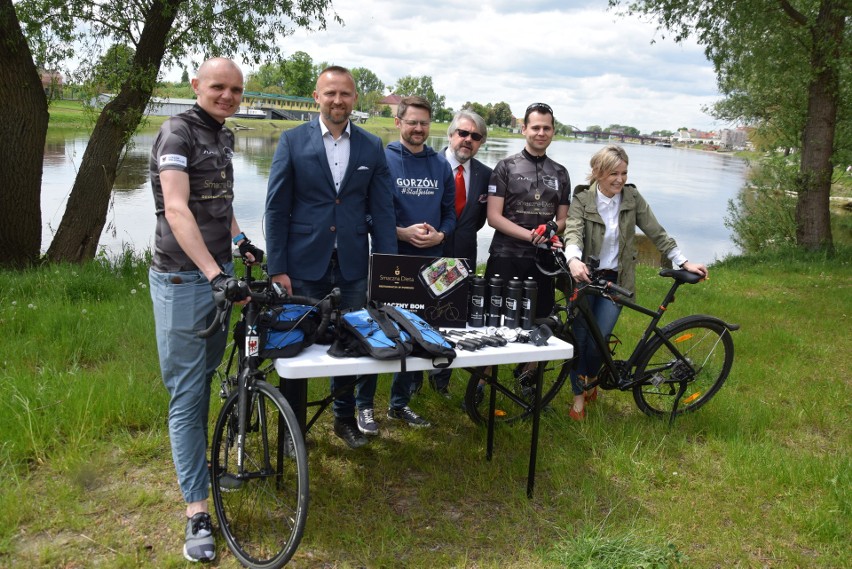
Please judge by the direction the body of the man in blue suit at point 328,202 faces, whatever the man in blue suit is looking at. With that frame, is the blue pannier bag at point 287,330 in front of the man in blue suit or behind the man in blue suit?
in front

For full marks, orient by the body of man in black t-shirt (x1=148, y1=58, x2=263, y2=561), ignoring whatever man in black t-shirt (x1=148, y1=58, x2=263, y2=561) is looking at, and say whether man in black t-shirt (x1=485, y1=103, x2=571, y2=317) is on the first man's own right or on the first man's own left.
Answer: on the first man's own left

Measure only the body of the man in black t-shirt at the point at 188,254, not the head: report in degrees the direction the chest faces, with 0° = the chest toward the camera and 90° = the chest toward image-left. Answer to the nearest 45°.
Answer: approximately 315°

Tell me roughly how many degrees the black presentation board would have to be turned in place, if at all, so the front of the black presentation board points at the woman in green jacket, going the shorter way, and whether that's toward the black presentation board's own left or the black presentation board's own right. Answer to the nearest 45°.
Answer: approximately 135° to the black presentation board's own left

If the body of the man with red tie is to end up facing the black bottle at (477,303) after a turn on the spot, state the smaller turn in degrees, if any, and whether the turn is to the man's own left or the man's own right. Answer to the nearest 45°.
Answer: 0° — they already face it

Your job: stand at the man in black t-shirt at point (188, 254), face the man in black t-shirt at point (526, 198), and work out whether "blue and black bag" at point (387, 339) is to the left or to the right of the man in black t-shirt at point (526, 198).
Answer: right

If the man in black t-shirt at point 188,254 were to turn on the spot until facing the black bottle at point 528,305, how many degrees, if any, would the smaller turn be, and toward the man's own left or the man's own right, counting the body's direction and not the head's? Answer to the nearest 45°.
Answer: approximately 45° to the man's own left

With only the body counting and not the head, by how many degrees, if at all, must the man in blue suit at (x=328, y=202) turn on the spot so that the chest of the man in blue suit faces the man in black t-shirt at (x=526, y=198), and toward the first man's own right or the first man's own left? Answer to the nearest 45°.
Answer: approximately 135° to the first man's own left

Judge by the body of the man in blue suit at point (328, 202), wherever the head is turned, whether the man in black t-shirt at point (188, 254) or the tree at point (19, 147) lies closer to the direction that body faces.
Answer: the man in black t-shirt
